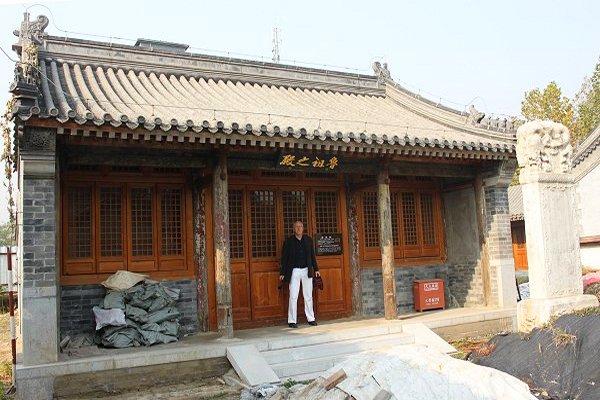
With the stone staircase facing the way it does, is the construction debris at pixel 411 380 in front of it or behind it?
in front

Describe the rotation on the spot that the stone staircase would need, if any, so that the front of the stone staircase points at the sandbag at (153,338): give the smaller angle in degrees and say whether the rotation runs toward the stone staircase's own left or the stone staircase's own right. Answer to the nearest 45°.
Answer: approximately 135° to the stone staircase's own right

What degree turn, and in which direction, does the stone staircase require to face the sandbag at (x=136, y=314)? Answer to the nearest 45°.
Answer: approximately 135° to its right

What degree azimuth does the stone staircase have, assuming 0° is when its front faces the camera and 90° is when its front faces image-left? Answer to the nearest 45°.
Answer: approximately 315°

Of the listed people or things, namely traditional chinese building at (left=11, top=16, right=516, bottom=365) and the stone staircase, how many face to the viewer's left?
0

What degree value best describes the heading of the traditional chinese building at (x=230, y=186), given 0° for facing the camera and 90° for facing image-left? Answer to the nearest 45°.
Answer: approximately 315°

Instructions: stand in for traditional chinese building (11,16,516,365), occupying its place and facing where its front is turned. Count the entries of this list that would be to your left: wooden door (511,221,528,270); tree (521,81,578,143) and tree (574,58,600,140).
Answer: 3

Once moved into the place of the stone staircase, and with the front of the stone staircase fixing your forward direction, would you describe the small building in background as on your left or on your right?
on your left

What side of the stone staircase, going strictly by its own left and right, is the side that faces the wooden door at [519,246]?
left

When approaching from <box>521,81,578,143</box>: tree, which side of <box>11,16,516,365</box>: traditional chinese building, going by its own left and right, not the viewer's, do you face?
left

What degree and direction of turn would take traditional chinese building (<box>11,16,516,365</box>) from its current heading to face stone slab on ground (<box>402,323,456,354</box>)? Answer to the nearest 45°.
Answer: approximately 45° to its left

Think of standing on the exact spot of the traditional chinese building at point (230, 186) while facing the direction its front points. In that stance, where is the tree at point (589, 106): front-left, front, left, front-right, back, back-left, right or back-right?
left

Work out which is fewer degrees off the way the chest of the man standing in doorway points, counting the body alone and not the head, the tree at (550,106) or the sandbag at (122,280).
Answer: the sandbag

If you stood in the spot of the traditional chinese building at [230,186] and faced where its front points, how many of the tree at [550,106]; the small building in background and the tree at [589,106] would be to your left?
3

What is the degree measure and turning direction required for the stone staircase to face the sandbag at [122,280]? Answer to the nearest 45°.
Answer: approximately 135° to its right
